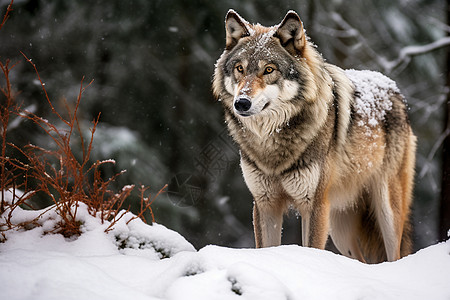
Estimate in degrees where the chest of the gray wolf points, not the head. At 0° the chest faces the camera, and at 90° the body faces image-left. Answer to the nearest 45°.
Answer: approximately 45°
